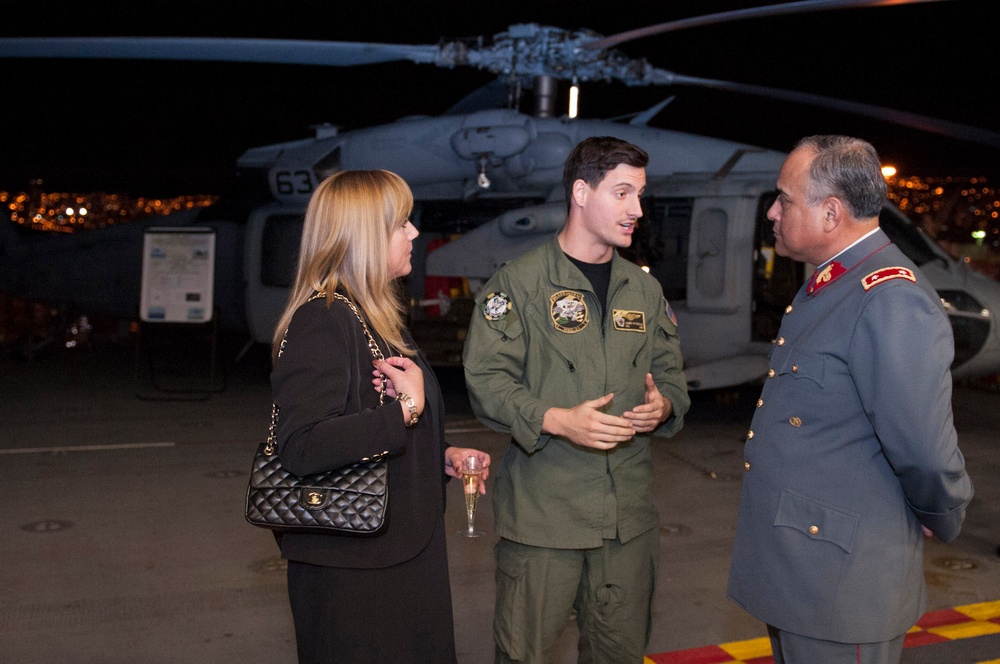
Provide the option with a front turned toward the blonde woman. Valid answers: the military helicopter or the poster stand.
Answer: the poster stand

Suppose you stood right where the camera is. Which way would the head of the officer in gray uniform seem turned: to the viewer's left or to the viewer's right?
to the viewer's left

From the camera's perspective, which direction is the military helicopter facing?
to the viewer's right

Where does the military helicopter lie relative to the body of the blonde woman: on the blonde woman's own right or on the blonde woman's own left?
on the blonde woman's own left

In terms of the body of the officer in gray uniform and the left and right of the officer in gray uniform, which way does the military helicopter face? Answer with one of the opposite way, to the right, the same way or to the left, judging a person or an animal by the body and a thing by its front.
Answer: the opposite way

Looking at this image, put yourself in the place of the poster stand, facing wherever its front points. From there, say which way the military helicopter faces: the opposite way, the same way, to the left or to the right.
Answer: to the left

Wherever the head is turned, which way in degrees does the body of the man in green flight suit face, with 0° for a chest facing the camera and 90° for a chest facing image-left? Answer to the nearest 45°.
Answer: approximately 315°

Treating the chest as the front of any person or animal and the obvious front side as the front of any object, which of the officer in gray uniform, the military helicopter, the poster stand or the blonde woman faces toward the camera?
the poster stand

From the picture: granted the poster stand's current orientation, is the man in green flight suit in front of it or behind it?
in front

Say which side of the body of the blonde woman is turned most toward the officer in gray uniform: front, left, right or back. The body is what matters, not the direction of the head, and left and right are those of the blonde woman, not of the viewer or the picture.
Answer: front

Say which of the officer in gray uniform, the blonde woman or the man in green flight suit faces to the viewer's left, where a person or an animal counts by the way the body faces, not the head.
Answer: the officer in gray uniform

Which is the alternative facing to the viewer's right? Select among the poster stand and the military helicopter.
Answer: the military helicopter

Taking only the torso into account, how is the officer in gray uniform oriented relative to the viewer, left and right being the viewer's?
facing to the left of the viewer

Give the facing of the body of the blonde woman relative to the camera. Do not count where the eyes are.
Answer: to the viewer's right
